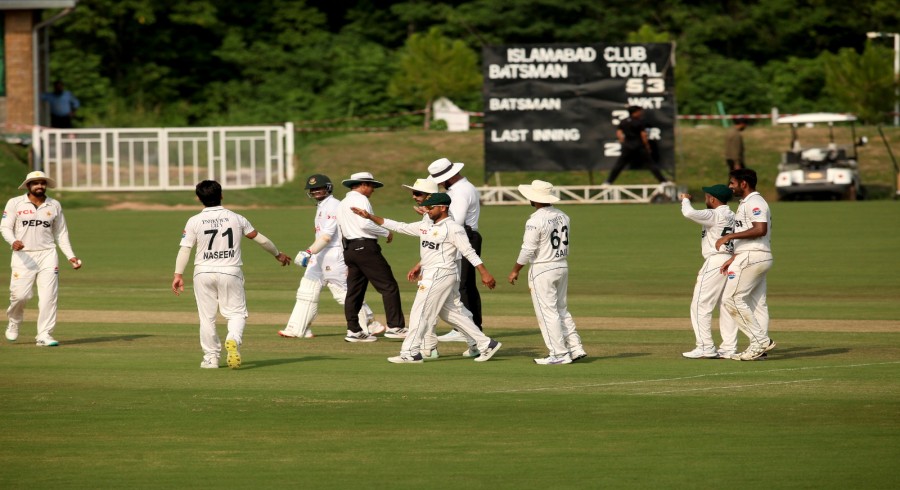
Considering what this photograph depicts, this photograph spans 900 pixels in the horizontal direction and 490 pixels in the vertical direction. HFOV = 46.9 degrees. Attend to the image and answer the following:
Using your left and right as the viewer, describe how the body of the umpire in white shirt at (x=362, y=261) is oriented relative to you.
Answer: facing to the right of the viewer

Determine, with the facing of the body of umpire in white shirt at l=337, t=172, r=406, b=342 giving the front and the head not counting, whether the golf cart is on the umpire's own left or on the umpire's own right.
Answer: on the umpire's own left

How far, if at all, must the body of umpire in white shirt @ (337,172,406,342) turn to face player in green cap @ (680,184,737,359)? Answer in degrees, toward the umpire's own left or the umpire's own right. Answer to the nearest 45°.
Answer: approximately 45° to the umpire's own right

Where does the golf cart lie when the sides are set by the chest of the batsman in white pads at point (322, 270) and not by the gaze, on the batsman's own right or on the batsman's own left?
on the batsman's own right

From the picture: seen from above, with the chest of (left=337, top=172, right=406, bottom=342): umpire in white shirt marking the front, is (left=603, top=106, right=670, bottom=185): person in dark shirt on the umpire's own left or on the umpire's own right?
on the umpire's own left

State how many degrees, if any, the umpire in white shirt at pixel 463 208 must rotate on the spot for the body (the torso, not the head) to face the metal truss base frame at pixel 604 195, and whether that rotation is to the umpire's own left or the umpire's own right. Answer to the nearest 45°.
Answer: approximately 90° to the umpire's own right

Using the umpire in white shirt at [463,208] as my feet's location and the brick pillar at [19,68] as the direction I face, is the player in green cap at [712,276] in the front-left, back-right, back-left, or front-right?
back-right

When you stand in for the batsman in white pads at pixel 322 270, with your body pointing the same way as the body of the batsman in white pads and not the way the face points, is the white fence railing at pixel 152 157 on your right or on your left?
on your right

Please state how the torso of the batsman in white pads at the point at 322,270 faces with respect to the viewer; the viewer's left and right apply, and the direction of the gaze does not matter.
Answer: facing to the left of the viewer
